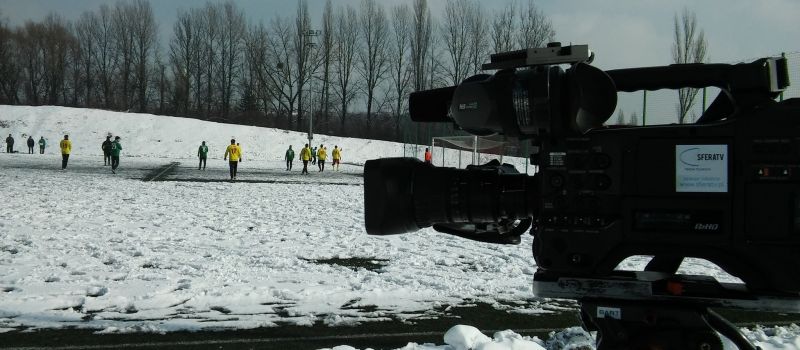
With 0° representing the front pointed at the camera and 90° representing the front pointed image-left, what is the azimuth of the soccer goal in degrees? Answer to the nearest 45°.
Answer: approximately 45°

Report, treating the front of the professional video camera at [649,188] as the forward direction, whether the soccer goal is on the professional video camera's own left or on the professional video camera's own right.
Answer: on the professional video camera's own right

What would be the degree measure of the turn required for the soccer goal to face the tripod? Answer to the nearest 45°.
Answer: approximately 45° to its left

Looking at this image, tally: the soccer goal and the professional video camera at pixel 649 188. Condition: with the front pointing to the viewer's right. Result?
0

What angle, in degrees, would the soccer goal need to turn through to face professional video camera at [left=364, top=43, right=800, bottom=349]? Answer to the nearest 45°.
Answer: approximately 45° to its left

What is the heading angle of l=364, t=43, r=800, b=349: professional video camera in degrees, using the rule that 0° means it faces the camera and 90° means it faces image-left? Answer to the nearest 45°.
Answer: approximately 90°
